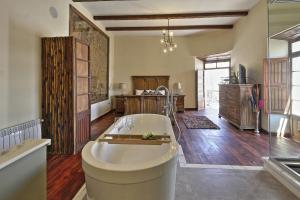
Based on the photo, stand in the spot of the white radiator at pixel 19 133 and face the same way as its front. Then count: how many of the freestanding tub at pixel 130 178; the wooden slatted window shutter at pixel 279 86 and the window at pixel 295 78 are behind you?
0

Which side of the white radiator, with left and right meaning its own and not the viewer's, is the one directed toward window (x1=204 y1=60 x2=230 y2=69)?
left

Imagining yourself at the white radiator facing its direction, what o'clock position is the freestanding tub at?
The freestanding tub is roughly at 1 o'clock from the white radiator.

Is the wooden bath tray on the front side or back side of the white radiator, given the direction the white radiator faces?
on the front side

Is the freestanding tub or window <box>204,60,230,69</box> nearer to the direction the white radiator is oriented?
the freestanding tub

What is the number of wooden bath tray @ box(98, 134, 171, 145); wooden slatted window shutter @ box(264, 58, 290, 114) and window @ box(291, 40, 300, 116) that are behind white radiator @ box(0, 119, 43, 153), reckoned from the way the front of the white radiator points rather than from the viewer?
0

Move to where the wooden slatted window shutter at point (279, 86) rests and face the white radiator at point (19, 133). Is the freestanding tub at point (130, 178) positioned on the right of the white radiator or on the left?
left

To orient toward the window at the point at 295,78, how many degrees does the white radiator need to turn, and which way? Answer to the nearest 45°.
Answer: approximately 45° to its left

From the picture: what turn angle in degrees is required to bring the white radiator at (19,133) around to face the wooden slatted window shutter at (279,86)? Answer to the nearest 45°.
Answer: approximately 45° to its left

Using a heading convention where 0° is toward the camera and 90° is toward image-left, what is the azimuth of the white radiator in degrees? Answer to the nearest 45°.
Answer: approximately 315°
